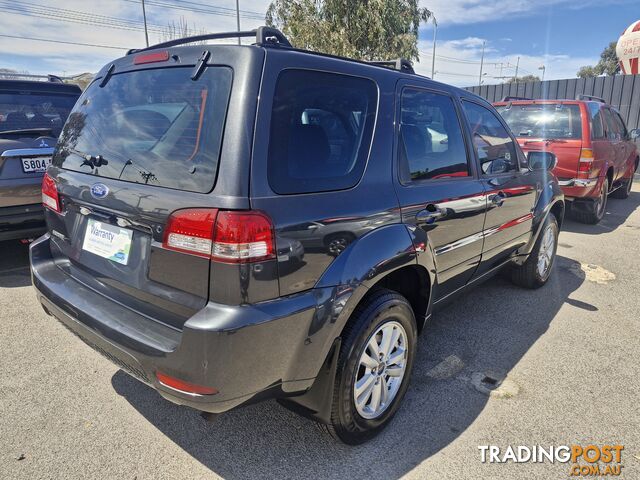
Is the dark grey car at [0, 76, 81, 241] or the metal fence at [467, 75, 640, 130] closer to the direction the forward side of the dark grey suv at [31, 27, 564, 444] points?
the metal fence

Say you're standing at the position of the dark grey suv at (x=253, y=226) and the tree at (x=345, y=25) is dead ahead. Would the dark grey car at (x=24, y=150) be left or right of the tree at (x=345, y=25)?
left

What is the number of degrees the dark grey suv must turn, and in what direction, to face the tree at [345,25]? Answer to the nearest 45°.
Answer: approximately 45° to its left

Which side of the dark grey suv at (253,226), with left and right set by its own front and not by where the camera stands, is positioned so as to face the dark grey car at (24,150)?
left

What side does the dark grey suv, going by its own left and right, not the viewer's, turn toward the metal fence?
front

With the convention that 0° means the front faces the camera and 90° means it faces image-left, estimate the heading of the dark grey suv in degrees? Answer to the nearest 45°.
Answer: approximately 225°

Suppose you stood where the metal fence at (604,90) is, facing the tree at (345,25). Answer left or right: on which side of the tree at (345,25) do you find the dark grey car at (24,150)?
left
